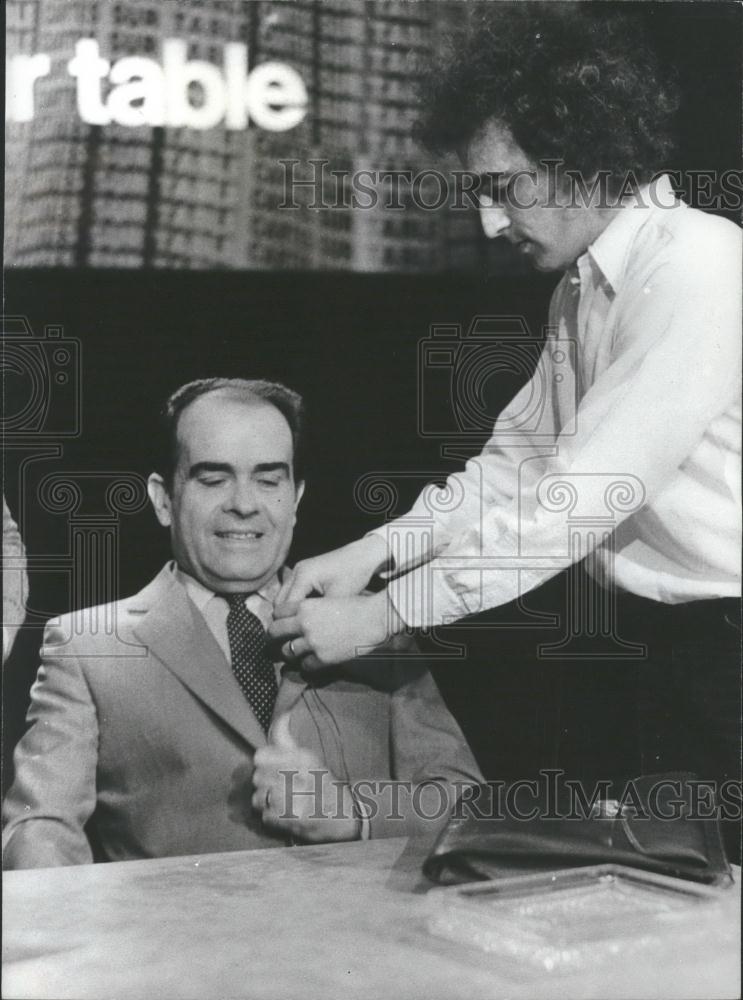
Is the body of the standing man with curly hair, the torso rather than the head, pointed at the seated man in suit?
yes

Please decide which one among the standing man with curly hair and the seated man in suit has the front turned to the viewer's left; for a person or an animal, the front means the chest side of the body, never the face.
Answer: the standing man with curly hair

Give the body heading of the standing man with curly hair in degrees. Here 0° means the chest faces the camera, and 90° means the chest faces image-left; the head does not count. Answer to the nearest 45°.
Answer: approximately 90°

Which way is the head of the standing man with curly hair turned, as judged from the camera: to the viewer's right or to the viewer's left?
to the viewer's left

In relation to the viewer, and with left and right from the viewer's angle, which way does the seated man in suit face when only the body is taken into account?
facing the viewer

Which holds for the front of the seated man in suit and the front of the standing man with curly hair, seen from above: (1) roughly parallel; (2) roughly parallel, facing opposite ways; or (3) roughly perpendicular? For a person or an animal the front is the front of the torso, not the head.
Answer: roughly perpendicular

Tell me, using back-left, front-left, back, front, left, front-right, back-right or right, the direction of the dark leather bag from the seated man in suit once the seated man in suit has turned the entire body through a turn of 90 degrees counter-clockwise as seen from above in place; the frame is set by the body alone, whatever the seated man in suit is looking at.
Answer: front

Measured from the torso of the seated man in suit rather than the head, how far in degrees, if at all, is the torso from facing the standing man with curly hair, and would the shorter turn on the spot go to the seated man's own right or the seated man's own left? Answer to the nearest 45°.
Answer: approximately 90° to the seated man's own left
